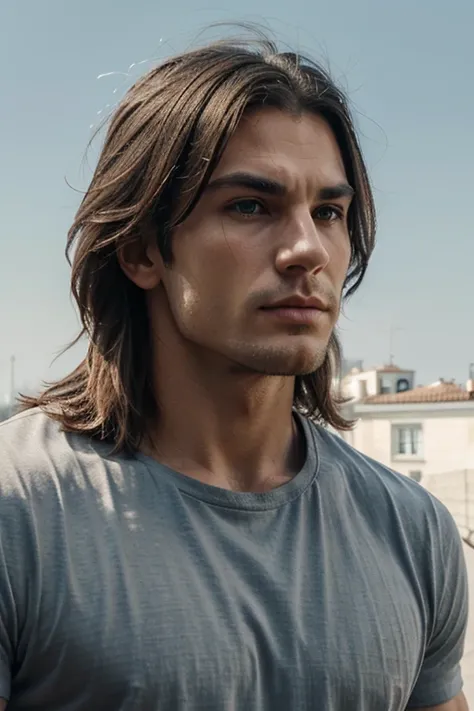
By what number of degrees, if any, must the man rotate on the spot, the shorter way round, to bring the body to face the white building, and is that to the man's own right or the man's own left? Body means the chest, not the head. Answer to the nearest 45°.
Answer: approximately 135° to the man's own left

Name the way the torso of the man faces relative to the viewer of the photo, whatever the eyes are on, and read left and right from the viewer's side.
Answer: facing the viewer and to the right of the viewer

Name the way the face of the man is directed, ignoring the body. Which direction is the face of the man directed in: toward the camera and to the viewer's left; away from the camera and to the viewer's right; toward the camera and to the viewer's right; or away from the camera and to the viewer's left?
toward the camera and to the viewer's right
